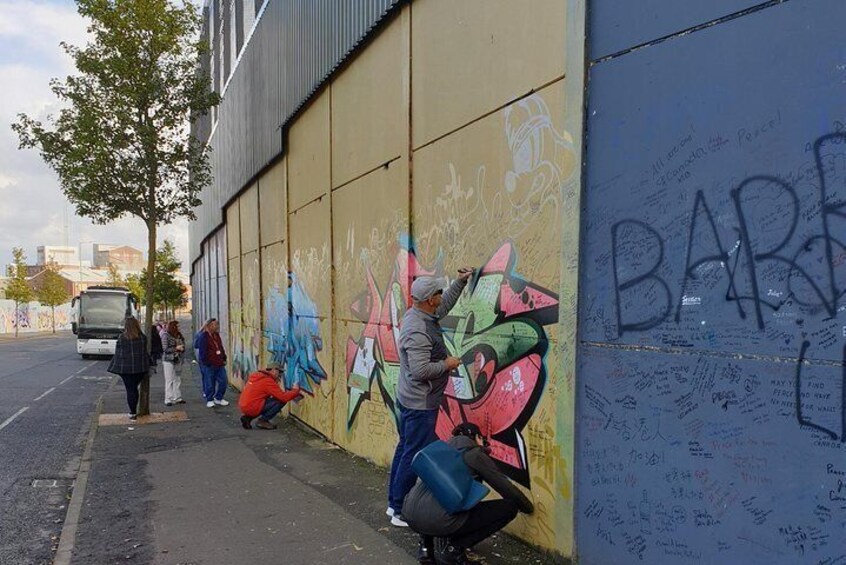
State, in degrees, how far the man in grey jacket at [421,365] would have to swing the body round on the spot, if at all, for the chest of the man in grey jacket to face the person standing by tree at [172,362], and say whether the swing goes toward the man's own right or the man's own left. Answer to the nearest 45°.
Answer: approximately 135° to the man's own left

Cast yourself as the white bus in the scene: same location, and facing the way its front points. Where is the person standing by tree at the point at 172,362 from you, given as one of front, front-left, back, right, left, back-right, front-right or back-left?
front

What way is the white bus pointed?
toward the camera

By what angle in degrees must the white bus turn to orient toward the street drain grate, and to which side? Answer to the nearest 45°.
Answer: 0° — it already faces it

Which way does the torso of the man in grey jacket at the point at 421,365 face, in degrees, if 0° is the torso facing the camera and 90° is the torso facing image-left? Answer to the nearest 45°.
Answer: approximately 270°

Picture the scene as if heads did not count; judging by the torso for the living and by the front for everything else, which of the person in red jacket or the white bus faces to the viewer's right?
the person in red jacket

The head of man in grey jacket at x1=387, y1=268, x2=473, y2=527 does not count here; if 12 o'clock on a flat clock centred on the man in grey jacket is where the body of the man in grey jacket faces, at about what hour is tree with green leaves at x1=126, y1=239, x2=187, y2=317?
The tree with green leaves is roughly at 8 o'clock from the man in grey jacket.

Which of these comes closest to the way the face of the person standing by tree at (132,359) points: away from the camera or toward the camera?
away from the camera

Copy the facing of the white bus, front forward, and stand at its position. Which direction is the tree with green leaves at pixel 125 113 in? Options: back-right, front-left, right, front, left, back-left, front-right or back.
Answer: front

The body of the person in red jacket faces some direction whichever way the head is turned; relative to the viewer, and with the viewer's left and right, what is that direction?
facing to the right of the viewer

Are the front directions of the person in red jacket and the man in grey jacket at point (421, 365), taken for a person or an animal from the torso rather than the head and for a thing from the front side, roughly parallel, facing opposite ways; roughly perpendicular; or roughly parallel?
roughly parallel

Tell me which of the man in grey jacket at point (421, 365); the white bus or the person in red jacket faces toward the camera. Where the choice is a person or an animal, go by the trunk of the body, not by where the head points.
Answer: the white bus

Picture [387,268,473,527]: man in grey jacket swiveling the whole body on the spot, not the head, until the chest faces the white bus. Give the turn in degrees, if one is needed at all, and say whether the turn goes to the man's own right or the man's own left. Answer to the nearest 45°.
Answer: approximately 135° to the man's own left

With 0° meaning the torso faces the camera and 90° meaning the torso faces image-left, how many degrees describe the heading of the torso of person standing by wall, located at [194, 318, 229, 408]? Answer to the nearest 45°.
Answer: approximately 315°

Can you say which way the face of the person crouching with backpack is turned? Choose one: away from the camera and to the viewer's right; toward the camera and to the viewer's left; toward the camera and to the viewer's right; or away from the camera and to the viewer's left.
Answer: away from the camera and to the viewer's right
